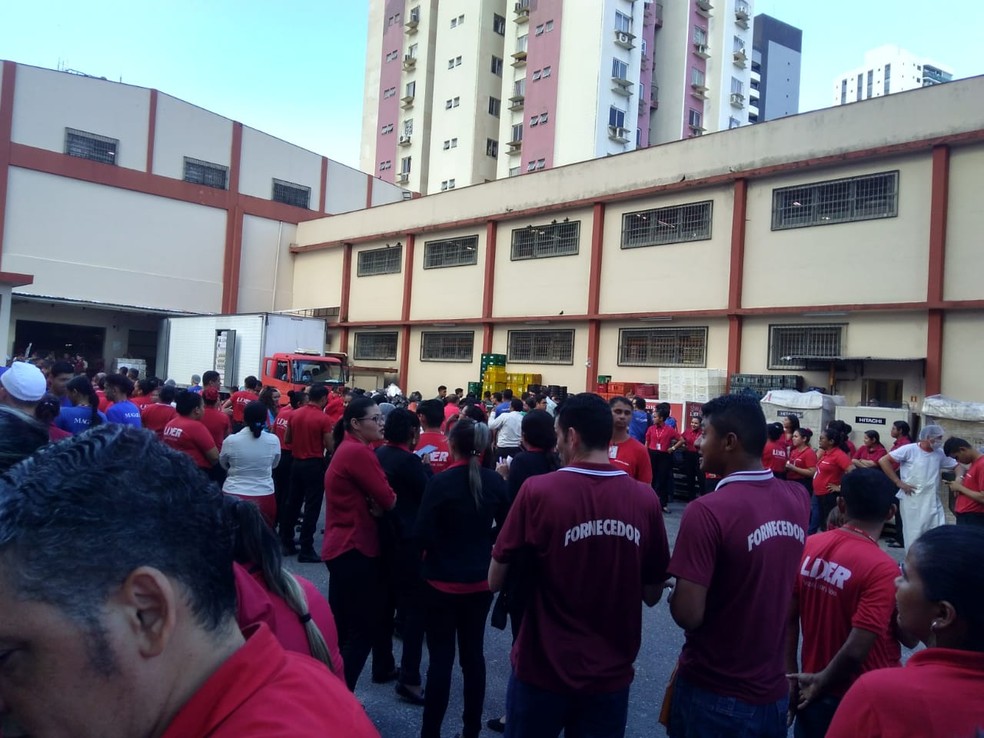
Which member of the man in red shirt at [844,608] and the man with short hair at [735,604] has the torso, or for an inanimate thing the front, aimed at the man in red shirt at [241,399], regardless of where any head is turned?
the man with short hair

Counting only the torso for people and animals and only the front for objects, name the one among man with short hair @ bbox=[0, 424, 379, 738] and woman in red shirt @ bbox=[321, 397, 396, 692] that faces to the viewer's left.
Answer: the man with short hair

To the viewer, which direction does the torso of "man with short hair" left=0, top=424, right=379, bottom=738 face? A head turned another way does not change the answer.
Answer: to the viewer's left

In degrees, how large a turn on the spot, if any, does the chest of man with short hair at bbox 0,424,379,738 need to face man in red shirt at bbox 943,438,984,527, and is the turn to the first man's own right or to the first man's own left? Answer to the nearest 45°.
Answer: approximately 135° to the first man's own right

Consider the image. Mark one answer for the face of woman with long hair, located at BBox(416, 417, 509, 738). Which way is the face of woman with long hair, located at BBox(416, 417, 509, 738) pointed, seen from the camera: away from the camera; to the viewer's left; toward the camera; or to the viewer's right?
away from the camera

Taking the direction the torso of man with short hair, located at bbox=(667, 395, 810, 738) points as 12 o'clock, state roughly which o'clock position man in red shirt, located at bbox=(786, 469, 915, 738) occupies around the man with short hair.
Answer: The man in red shirt is roughly at 3 o'clock from the man with short hair.

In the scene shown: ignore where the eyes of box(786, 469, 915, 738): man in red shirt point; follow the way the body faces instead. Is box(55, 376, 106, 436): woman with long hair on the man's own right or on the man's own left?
on the man's own left

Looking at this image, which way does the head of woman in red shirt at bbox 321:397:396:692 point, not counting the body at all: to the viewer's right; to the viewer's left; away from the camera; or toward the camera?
to the viewer's right

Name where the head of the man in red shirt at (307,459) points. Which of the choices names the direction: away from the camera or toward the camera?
away from the camera

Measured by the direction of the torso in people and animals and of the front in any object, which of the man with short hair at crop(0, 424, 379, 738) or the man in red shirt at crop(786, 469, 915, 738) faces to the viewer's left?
the man with short hair

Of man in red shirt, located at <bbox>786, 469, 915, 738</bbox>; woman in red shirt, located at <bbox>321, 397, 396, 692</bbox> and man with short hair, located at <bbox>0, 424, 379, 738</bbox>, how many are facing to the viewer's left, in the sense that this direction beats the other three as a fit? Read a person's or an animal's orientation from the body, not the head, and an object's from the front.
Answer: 1
